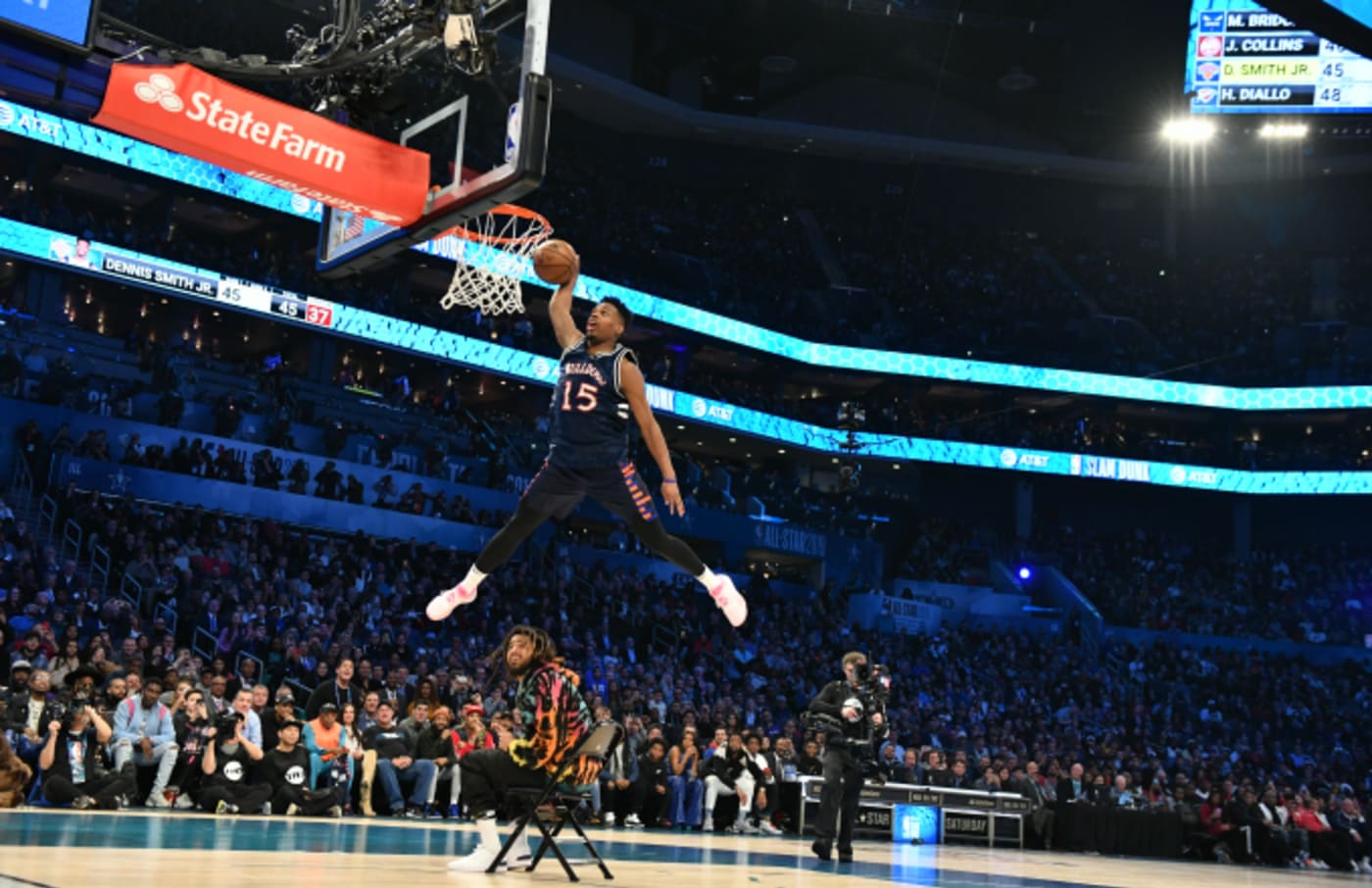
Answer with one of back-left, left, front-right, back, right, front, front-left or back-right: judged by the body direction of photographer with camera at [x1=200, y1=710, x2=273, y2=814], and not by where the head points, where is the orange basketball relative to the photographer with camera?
front

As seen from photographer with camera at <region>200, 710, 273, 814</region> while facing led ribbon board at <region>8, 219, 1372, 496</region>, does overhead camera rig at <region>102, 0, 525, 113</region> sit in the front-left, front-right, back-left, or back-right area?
back-right

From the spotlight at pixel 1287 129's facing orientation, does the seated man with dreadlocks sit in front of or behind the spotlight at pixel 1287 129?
in front

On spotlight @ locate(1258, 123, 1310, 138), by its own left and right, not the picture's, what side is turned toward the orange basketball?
front

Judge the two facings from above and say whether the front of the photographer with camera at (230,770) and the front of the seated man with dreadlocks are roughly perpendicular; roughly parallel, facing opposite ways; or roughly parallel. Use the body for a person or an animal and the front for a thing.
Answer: roughly perpendicular

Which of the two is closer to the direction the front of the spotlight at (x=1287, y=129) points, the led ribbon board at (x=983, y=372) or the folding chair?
the folding chair

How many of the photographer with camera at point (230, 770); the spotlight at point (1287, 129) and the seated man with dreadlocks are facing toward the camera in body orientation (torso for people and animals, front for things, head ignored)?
2

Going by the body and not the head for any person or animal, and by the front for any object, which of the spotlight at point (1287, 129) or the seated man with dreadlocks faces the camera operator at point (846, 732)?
the spotlight

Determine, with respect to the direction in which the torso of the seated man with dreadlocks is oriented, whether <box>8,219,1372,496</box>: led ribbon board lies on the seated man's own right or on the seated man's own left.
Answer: on the seated man's own right

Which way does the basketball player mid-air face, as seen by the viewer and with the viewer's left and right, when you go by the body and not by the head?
facing the viewer and to the left of the viewer

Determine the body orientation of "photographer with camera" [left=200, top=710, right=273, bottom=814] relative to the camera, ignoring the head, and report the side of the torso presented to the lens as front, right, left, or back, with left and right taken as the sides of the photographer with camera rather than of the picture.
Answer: front

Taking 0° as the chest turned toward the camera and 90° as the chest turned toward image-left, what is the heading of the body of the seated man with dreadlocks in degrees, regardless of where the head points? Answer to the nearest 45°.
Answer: approximately 90°
